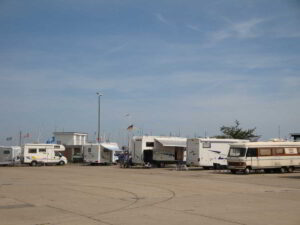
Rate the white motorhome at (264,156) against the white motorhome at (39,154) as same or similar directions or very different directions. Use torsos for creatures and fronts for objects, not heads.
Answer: very different directions

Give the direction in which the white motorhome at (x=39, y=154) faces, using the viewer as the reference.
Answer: facing to the right of the viewer

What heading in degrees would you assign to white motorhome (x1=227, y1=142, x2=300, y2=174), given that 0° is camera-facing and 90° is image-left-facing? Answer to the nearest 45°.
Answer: approximately 45°

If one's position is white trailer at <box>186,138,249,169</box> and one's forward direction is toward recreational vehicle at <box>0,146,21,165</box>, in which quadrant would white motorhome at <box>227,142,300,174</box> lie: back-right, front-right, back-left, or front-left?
back-left
